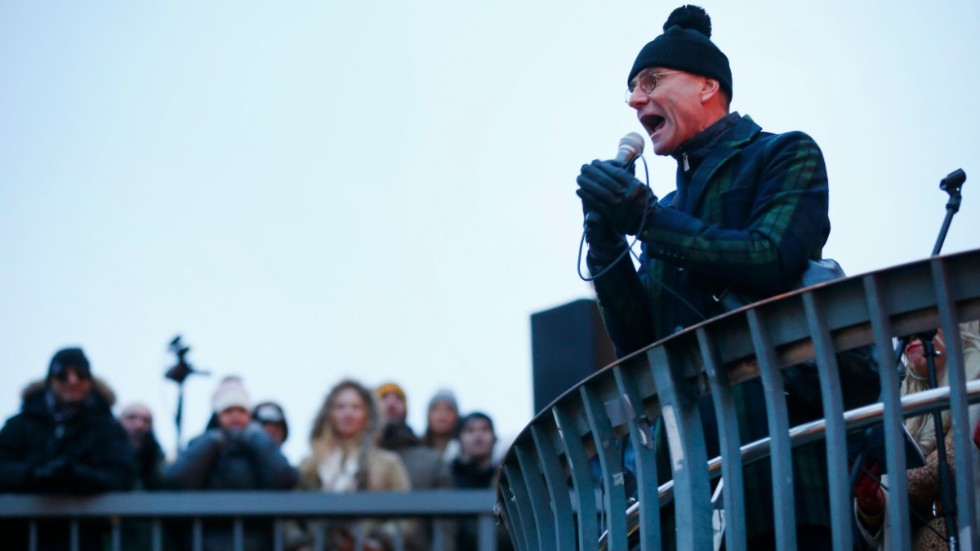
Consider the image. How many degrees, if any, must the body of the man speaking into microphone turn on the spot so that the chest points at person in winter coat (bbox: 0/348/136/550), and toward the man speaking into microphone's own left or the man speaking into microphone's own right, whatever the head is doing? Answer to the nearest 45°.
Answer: approximately 90° to the man speaking into microphone's own right

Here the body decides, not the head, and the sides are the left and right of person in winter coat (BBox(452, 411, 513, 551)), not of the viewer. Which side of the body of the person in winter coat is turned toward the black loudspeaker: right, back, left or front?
front

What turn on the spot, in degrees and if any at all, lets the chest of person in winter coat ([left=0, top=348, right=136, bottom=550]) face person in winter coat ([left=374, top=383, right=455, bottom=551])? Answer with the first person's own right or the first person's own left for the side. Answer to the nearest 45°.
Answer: approximately 90° to the first person's own left

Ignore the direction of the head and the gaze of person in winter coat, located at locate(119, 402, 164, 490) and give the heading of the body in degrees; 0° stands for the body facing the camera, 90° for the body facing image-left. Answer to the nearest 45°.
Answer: approximately 0°

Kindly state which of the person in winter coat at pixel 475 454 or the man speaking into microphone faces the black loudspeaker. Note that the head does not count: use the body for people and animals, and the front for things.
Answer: the person in winter coat

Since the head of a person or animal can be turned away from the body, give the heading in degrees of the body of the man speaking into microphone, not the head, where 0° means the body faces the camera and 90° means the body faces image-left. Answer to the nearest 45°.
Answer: approximately 45°

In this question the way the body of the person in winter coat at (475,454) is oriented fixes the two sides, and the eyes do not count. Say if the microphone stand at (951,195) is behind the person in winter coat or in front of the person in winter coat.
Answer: in front

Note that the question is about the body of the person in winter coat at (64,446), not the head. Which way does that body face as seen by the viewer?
toward the camera

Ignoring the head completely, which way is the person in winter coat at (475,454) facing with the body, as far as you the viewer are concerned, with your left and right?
facing the viewer

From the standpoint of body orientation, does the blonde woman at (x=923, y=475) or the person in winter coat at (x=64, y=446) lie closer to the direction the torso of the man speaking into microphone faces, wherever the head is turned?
the person in winter coat

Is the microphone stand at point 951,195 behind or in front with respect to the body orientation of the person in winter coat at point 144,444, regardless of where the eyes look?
in front

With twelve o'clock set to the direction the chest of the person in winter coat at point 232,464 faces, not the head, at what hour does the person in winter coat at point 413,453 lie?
the person in winter coat at point 413,453 is roughly at 9 o'clock from the person in winter coat at point 232,464.

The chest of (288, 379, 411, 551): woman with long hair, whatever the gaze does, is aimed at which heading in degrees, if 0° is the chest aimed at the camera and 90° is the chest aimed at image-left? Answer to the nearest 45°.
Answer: approximately 0°
